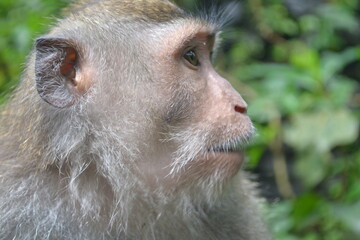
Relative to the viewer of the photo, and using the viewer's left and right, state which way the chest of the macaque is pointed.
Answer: facing to the right of the viewer

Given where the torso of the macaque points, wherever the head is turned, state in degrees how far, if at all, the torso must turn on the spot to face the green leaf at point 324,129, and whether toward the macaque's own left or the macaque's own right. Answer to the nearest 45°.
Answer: approximately 45° to the macaque's own left
